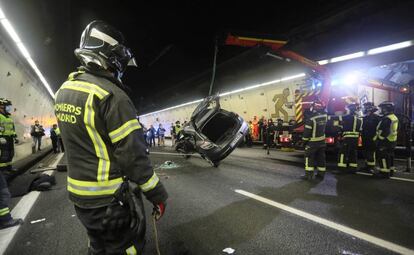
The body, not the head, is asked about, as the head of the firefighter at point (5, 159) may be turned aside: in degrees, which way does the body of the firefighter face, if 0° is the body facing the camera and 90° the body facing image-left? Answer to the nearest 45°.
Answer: approximately 270°

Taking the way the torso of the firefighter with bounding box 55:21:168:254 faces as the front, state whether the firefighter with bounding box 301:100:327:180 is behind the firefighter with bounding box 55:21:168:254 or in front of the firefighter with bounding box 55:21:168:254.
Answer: in front

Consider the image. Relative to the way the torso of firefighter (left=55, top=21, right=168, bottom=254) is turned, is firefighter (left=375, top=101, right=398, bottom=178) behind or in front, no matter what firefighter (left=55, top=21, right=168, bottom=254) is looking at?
in front

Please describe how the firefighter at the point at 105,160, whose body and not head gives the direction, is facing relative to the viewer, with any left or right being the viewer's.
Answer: facing away from the viewer and to the right of the viewer

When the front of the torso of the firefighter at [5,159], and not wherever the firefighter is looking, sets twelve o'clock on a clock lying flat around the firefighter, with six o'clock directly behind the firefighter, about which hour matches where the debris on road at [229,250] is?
The debris on road is roughly at 2 o'clock from the firefighter.

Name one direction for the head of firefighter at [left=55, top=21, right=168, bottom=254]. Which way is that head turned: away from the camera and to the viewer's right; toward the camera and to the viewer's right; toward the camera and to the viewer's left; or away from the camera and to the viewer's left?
away from the camera and to the viewer's right

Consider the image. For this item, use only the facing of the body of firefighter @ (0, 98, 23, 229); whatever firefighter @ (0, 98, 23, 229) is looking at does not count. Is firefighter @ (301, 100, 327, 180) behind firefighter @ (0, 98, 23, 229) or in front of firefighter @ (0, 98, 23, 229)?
in front

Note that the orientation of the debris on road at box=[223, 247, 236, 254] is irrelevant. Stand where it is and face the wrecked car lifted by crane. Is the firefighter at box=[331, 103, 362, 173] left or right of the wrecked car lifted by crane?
right
